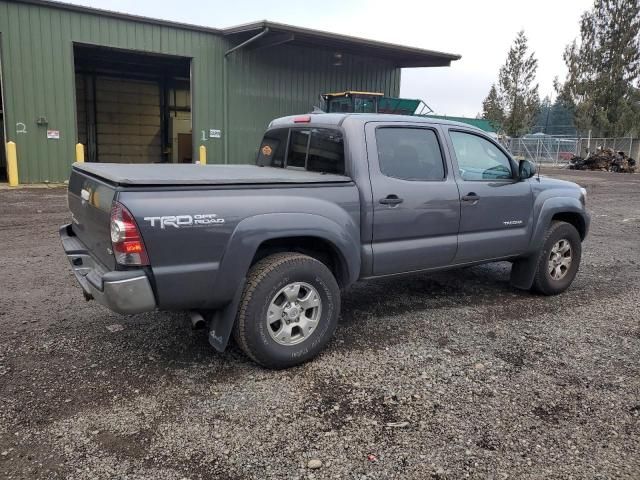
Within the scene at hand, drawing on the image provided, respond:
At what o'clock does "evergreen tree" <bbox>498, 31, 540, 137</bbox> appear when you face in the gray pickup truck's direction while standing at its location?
The evergreen tree is roughly at 11 o'clock from the gray pickup truck.

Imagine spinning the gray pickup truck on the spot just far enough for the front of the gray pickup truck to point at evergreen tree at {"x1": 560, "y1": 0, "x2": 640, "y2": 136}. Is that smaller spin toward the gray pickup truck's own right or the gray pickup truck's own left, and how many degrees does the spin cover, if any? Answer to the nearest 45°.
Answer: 0° — it already faces it

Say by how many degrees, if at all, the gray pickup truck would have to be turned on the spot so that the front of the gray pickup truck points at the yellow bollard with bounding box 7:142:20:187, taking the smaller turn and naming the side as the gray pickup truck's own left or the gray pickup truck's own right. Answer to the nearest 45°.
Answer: approximately 90° to the gray pickup truck's own left

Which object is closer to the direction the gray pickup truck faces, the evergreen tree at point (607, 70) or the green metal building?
the evergreen tree

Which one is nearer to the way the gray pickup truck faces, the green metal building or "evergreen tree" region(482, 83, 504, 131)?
the evergreen tree

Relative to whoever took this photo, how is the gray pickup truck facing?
facing away from the viewer and to the right of the viewer

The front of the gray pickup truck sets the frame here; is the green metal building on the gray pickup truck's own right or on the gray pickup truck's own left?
on the gray pickup truck's own left

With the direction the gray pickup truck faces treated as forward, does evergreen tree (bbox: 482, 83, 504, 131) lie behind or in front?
in front

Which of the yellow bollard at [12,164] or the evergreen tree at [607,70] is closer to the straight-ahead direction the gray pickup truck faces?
the evergreen tree

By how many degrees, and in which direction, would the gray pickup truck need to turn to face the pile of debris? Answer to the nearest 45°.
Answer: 0° — it already faces it

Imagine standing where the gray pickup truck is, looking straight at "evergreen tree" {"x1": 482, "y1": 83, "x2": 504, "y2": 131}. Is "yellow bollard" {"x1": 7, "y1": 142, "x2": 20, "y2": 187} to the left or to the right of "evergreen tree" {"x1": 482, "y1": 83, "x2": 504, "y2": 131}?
left
